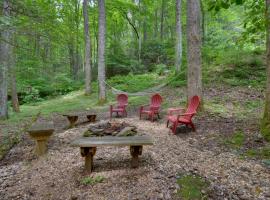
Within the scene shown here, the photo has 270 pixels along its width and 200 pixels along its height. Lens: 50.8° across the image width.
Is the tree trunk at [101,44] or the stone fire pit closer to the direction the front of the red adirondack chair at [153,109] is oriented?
the stone fire pit

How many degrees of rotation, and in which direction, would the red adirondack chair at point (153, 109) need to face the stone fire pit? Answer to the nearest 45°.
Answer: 0° — it already faces it

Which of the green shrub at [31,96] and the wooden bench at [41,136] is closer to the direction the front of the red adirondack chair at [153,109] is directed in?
the wooden bench

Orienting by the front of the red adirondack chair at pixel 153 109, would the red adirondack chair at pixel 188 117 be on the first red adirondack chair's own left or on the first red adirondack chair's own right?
on the first red adirondack chair's own left

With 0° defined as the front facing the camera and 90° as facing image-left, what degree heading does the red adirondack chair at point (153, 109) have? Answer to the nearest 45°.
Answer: approximately 45°

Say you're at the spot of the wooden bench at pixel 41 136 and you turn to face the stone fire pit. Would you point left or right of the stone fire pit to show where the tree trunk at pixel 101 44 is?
left

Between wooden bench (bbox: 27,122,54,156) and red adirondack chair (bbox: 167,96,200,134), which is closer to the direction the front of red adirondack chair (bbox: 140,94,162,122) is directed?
the wooden bench

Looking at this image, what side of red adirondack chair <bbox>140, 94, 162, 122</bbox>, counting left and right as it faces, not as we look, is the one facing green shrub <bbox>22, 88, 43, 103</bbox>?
right
